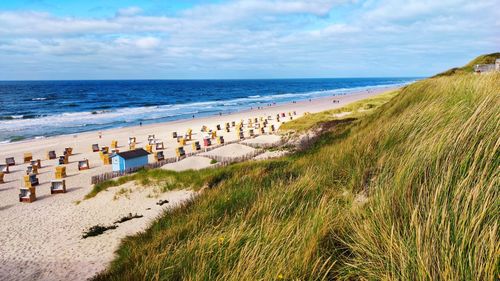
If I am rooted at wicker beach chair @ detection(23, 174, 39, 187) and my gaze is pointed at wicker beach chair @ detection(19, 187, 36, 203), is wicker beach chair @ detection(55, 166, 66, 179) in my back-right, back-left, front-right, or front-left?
back-left

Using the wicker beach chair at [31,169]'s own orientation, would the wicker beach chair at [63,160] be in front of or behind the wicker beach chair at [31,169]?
behind
